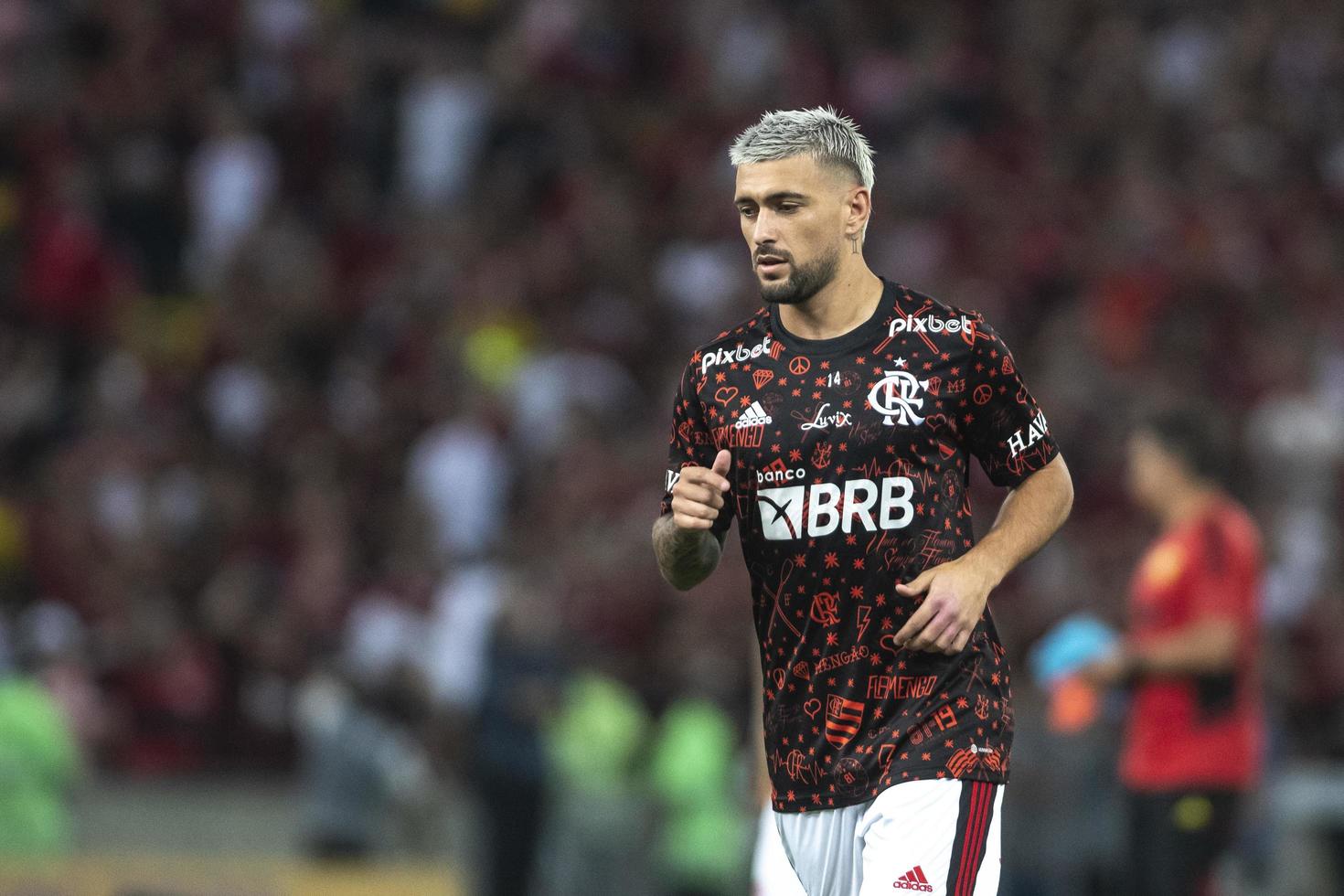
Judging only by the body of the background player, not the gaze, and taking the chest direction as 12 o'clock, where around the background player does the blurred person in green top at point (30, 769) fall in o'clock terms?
The blurred person in green top is roughly at 1 o'clock from the background player.

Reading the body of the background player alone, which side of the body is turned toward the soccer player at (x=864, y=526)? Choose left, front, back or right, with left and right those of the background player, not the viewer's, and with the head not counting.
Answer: left

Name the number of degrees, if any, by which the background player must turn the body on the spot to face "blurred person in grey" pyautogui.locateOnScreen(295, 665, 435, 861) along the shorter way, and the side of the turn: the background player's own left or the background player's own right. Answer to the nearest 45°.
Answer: approximately 45° to the background player's own right

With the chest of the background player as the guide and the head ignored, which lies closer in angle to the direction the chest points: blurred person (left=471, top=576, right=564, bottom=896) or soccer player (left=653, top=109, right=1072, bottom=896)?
the blurred person

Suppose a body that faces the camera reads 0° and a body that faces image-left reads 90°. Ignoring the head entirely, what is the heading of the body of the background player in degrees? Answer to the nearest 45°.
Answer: approximately 90°

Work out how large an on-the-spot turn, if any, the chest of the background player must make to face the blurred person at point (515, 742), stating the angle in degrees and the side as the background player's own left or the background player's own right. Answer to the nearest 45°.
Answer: approximately 45° to the background player's own right

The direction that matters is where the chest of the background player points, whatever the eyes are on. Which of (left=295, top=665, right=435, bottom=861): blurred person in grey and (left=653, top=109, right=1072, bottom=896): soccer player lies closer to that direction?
the blurred person in grey
